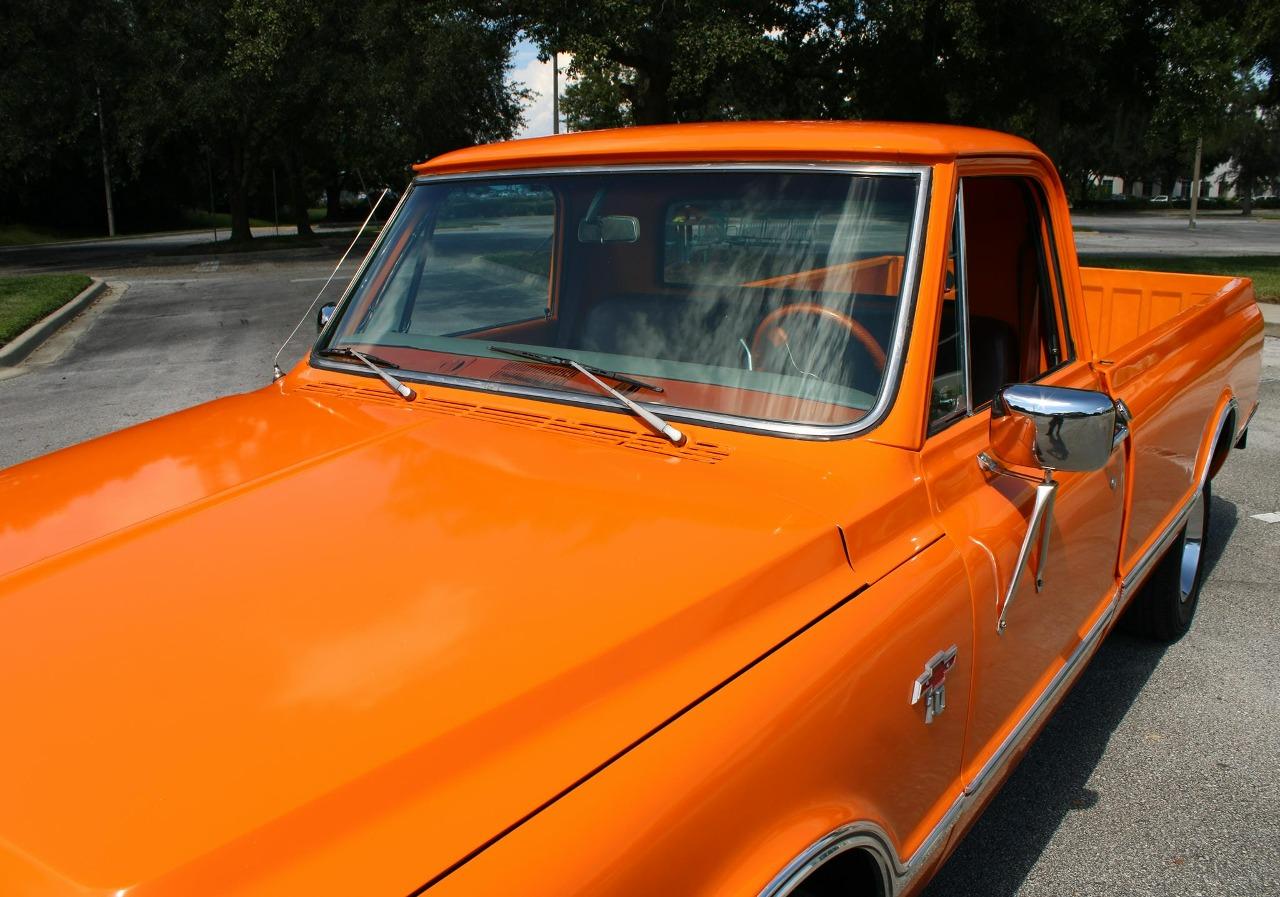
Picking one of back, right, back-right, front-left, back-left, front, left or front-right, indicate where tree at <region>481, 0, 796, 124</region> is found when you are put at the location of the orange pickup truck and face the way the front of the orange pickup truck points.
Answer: back-right

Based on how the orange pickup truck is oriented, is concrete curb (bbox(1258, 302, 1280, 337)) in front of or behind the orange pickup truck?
behind

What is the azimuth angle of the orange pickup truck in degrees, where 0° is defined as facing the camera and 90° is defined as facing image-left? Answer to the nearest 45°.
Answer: approximately 45°
